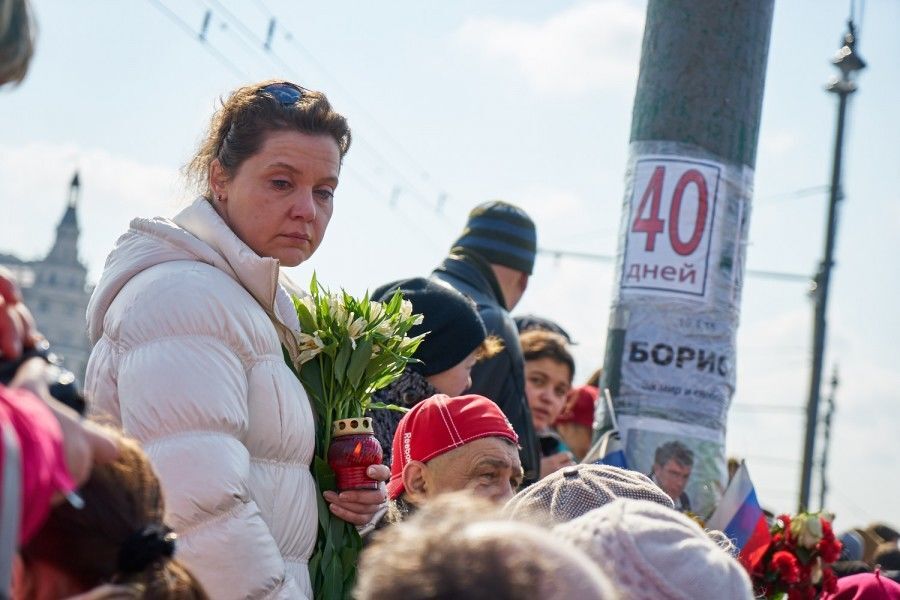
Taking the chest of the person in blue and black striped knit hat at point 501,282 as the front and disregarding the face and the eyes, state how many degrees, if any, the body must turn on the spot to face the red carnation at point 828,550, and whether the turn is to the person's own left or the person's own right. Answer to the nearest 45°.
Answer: approximately 45° to the person's own right

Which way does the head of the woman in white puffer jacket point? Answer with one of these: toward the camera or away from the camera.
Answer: toward the camera

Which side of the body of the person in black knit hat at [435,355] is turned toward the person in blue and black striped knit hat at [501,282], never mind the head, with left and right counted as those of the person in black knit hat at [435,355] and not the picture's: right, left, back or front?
left

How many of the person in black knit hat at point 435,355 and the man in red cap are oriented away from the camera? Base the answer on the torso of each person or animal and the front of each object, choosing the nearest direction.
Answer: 0

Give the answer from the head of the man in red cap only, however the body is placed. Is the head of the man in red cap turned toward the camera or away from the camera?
toward the camera

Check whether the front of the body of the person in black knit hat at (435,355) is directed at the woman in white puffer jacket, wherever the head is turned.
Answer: no

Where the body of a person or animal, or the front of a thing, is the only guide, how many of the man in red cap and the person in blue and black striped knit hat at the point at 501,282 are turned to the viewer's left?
0

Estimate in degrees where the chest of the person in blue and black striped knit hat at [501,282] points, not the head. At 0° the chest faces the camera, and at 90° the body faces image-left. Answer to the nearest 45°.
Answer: approximately 225°
